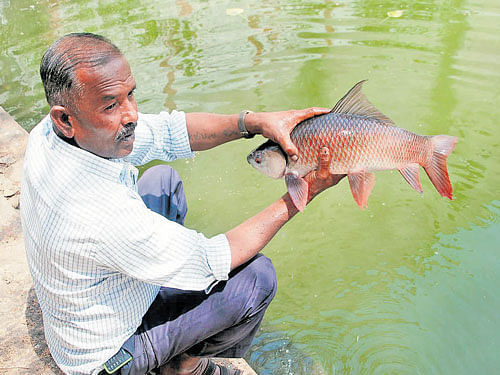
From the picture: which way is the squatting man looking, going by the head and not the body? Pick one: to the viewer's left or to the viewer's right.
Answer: to the viewer's right

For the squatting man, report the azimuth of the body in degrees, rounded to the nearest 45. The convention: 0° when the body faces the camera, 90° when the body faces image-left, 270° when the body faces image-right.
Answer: approximately 270°
